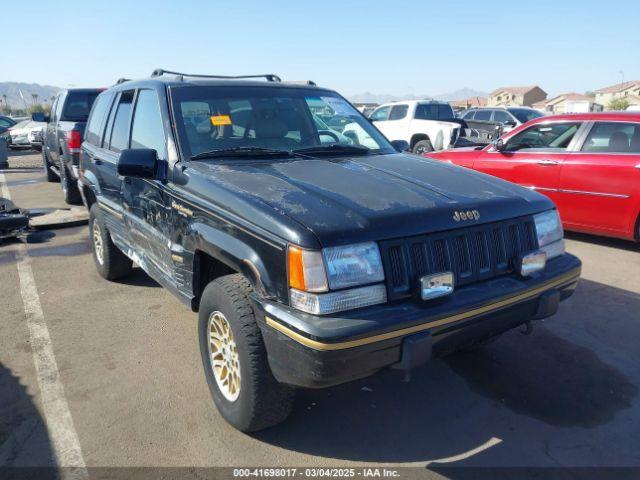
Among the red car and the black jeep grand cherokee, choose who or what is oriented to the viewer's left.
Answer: the red car

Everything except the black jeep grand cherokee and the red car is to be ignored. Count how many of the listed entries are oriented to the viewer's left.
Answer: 1

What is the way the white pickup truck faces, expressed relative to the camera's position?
facing away from the viewer and to the left of the viewer

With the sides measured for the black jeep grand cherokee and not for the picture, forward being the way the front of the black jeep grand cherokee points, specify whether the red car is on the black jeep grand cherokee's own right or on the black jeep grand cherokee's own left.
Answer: on the black jeep grand cherokee's own left

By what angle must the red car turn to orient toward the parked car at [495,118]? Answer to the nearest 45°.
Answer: approximately 90° to its right

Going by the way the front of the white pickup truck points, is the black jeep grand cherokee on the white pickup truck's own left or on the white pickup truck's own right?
on the white pickup truck's own left

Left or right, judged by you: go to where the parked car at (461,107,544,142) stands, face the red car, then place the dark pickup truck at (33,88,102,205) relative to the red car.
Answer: right

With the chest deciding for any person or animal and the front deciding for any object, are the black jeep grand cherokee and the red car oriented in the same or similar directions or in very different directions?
very different directions

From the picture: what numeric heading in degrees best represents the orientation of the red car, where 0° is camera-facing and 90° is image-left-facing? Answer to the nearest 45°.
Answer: approximately 90°

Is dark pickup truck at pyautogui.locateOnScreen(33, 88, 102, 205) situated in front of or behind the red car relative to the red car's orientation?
in front
